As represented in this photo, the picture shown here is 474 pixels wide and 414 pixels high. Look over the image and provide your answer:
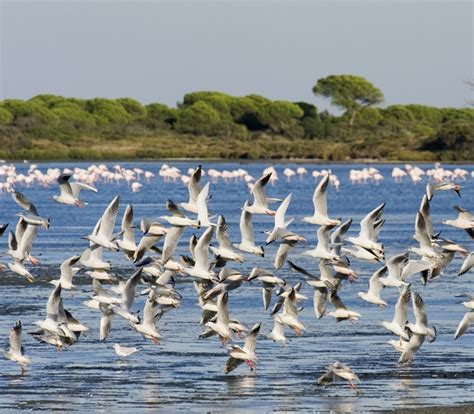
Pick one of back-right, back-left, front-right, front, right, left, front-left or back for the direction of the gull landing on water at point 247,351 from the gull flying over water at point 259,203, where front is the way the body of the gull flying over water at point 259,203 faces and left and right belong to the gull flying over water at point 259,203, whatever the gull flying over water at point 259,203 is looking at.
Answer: left

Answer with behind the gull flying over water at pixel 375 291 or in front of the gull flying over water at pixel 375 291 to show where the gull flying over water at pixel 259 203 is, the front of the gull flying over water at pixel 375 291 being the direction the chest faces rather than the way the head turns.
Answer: in front

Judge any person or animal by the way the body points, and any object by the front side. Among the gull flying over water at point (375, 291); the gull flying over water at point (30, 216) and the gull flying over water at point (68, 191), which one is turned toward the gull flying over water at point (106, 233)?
the gull flying over water at point (375, 291)

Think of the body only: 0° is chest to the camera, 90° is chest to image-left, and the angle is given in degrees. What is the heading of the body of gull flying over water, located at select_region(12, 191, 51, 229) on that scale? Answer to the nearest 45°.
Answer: approximately 90°

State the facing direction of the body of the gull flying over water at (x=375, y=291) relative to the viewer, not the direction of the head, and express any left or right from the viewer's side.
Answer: facing to the left of the viewer

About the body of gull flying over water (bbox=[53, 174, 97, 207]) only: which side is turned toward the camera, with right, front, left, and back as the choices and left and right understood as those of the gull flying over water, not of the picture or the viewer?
left

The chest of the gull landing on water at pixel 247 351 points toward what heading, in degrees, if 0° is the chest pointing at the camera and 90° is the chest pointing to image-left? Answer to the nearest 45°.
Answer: approximately 90°
